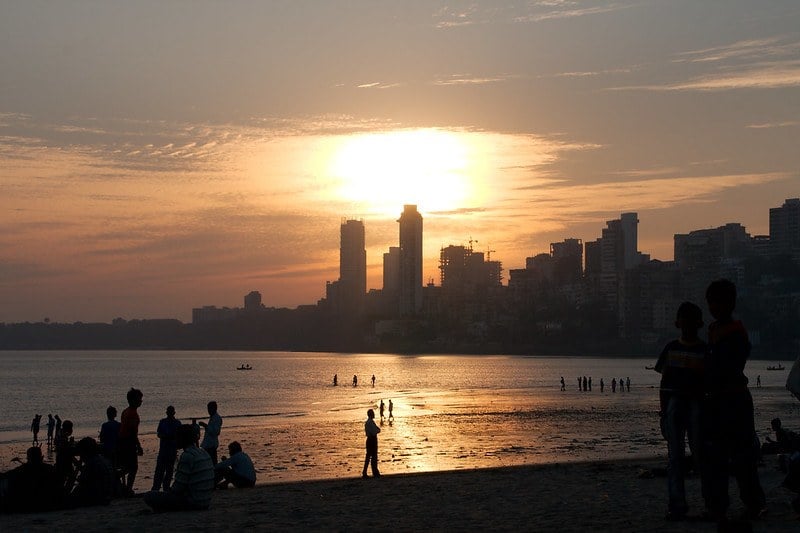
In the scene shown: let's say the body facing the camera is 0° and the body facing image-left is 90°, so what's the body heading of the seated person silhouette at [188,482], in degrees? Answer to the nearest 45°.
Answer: approximately 135°

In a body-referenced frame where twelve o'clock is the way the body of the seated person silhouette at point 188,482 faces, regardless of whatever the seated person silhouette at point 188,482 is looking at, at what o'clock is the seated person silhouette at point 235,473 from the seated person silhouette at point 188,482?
the seated person silhouette at point 235,473 is roughly at 2 o'clock from the seated person silhouette at point 188,482.
